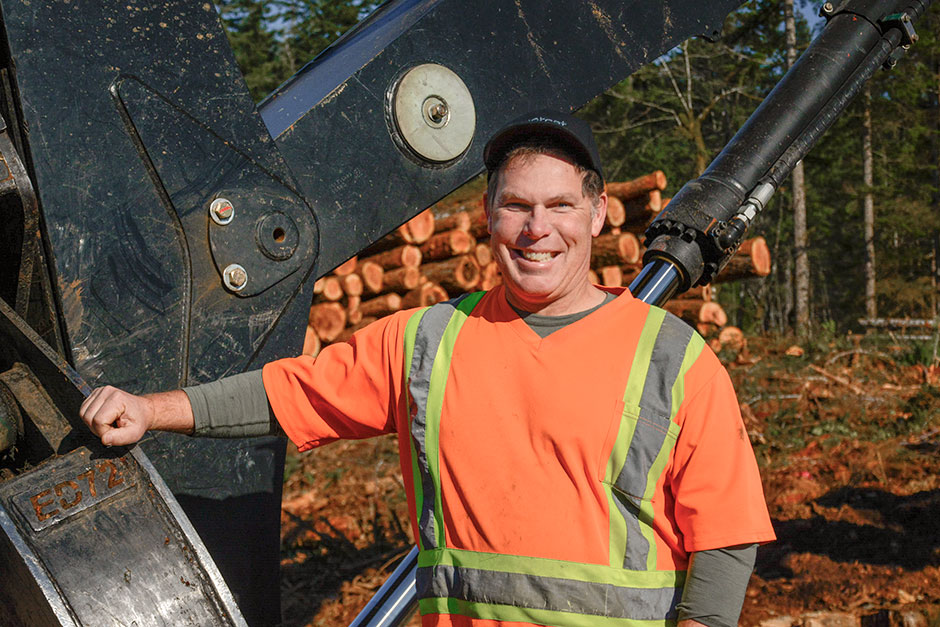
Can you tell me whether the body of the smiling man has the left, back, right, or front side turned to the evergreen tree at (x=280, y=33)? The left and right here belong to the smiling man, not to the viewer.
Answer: back

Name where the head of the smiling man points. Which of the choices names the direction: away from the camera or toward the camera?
toward the camera

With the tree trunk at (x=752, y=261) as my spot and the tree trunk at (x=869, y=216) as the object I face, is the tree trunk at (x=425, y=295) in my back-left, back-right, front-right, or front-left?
back-left

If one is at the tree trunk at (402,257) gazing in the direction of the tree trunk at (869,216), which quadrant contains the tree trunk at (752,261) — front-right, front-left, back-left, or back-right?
front-right

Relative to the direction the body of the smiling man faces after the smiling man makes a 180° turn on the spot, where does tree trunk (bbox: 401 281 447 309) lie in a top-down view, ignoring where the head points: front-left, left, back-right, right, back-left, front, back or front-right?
front

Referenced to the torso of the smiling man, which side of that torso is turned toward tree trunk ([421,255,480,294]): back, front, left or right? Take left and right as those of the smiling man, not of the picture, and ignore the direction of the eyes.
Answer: back

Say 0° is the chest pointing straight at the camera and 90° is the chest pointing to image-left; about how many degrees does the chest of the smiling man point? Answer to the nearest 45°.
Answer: approximately 0°

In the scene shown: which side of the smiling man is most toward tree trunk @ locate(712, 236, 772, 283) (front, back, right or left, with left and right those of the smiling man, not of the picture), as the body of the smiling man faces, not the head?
back
